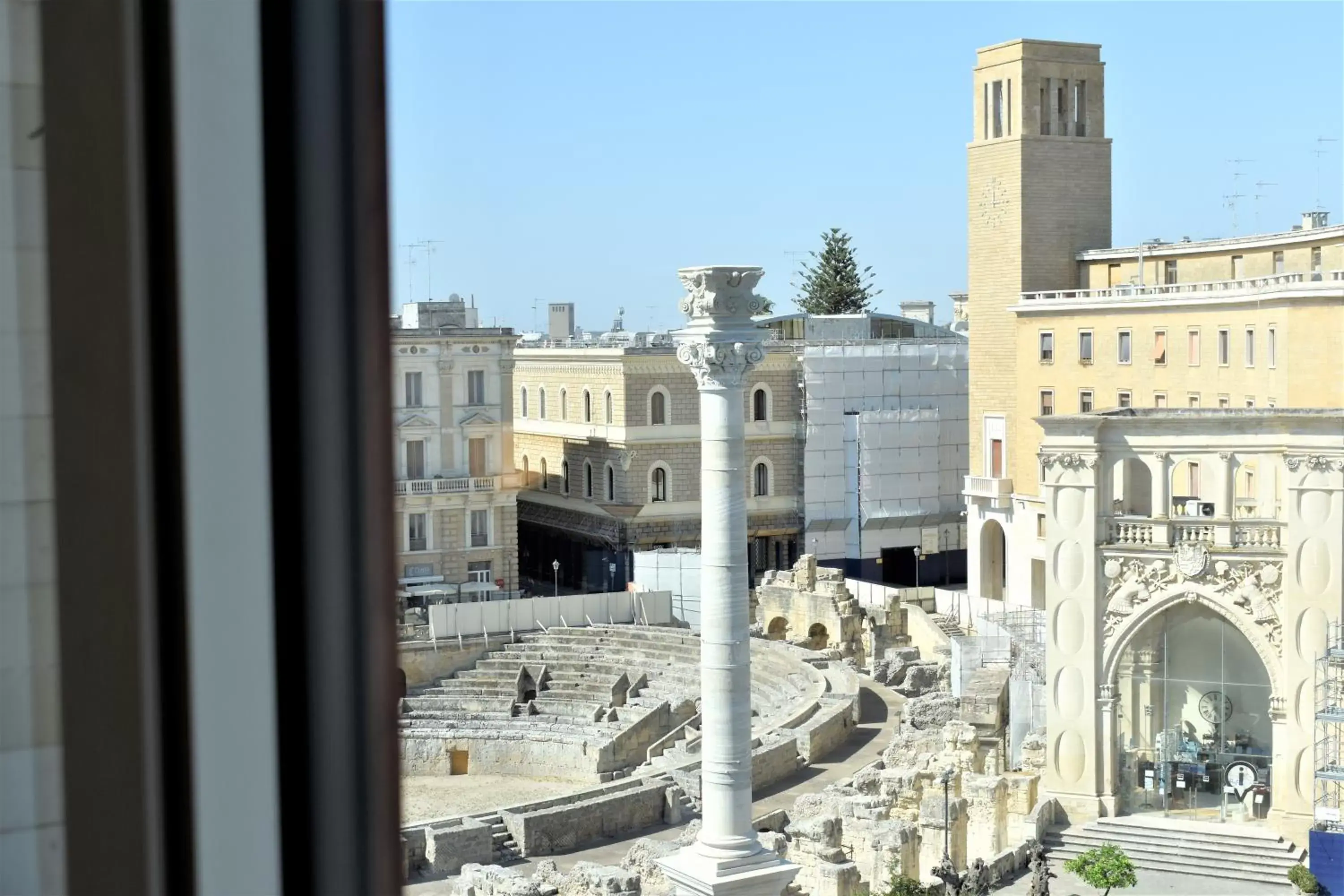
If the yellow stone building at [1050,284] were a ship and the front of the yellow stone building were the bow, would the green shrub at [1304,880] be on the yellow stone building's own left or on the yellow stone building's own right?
on the yellow stone building's own left

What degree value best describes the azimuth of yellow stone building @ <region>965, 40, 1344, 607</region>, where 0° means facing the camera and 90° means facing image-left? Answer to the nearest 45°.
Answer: approximately 45°

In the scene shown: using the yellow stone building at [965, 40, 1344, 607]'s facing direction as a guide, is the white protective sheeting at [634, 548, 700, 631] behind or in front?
in front

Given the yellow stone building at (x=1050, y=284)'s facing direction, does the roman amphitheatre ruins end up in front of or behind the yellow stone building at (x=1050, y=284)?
in front
